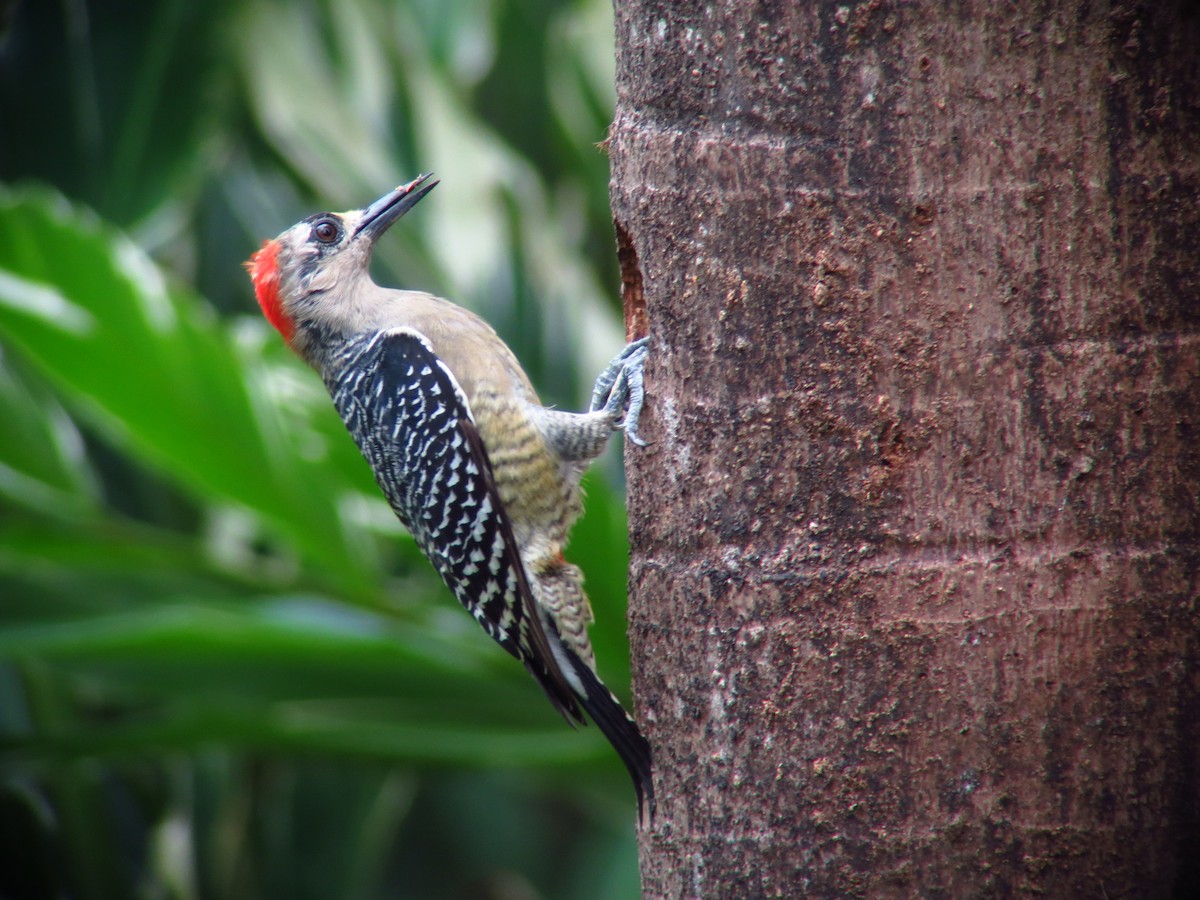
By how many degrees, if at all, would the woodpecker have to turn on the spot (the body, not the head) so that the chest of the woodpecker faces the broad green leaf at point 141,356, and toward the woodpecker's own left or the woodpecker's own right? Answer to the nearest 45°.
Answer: approximately 135° to the woodpecker's own left

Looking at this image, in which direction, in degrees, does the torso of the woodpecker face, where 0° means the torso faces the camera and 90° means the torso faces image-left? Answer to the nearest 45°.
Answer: approximately 270°
